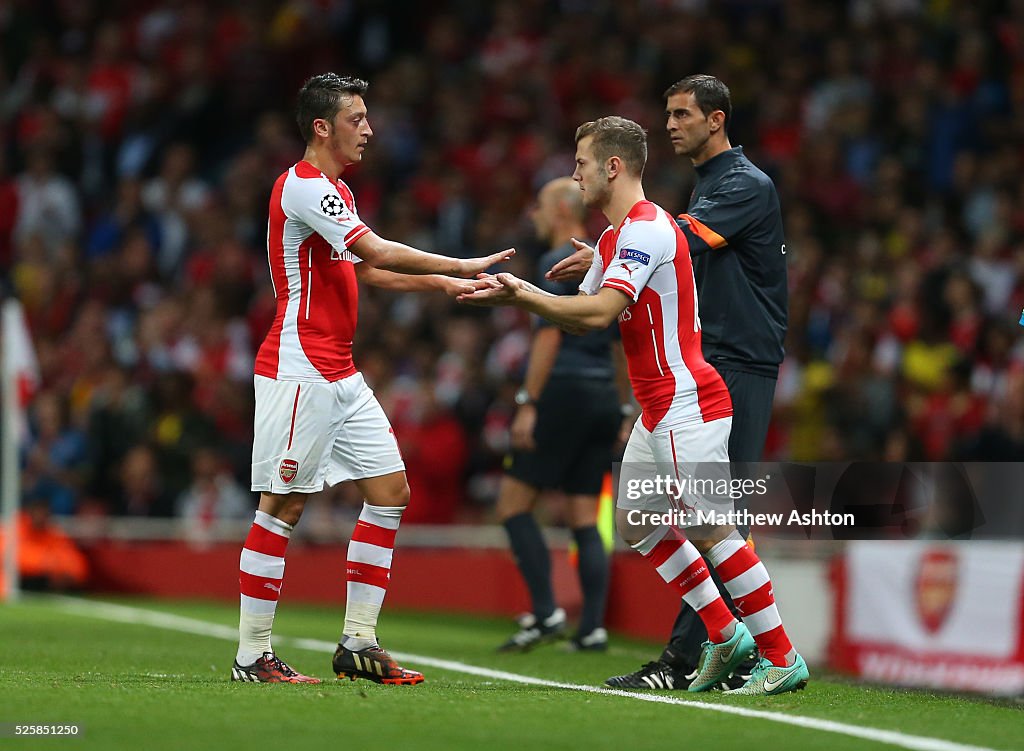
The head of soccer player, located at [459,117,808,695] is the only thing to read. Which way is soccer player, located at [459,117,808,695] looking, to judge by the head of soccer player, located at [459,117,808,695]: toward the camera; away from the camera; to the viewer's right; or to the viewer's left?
to the viewer's left

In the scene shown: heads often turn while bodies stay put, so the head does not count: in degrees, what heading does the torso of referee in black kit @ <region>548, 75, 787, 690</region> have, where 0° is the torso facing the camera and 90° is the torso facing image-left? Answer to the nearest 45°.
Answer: approximately 90°

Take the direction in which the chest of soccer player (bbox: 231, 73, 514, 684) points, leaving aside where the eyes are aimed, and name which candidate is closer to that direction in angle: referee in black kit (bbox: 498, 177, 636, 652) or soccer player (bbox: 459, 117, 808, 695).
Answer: the soccer player

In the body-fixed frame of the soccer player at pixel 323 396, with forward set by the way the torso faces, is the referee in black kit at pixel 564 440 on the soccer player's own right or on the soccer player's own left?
on the soccer player's own left

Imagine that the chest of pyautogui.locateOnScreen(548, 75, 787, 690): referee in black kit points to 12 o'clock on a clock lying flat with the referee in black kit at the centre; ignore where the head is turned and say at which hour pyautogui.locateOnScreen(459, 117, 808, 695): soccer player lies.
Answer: The soccer player is roughly at 10 o'clock from the referee in black kit.

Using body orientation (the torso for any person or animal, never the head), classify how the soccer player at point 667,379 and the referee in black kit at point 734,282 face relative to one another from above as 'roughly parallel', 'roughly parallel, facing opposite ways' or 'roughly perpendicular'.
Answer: roughly parallel

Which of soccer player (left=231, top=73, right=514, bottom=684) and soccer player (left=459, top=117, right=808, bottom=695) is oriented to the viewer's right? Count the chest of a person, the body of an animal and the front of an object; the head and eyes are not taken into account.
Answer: soccer player (left=231, top=73, right=514, bottom=684)

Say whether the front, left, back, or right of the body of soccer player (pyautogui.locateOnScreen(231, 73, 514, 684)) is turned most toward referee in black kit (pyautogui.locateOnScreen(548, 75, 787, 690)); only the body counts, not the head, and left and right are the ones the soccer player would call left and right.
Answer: front

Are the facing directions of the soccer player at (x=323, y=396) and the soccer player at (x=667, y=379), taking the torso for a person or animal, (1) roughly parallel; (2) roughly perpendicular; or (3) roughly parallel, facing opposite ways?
roughly parallel, facing opposite ways

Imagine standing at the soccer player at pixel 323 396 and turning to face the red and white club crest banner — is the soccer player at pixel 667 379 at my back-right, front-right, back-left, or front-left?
front-right

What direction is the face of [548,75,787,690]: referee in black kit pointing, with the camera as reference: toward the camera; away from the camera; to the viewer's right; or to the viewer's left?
to the viewer's left

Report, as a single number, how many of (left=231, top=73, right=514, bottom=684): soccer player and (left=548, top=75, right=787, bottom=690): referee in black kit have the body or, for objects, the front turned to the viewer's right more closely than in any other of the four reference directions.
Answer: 1

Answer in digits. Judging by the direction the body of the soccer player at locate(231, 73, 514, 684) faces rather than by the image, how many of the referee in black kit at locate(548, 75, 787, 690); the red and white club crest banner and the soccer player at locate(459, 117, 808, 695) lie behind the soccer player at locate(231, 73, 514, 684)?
0

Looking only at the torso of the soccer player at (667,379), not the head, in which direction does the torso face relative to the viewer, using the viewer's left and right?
facing to the left of the viewer

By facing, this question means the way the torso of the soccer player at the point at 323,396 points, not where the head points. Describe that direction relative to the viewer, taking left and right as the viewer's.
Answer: facing to the right of the viewer

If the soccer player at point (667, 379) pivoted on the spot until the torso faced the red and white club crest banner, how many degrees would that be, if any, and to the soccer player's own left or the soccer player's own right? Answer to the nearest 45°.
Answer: approximately 135° to the soccer player's own right

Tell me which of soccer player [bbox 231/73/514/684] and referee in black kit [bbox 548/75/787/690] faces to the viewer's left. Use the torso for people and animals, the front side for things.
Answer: the referee in black kit

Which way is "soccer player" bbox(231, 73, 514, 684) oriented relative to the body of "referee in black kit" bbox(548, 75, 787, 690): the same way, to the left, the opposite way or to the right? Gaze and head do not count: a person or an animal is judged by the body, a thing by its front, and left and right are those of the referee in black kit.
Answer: the opposite way

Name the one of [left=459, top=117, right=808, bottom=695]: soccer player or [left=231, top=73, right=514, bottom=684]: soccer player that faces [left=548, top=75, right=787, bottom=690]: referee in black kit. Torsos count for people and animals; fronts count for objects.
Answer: [left=231, top=73, right=514, bottom=684]: soccer player
